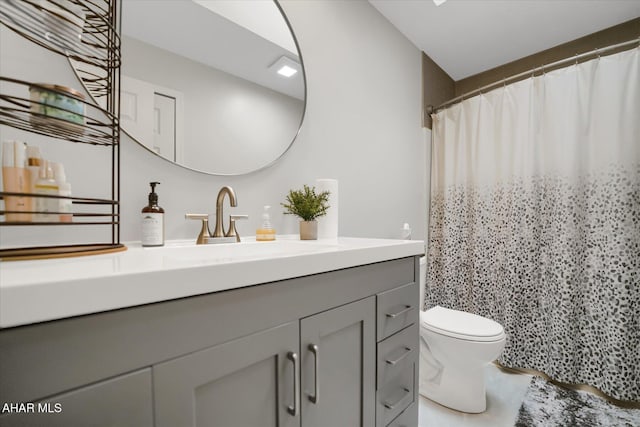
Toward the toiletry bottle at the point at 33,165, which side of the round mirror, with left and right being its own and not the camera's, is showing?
right

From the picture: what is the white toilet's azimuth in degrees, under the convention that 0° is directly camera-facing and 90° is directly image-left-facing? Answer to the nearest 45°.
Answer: approximately 315°

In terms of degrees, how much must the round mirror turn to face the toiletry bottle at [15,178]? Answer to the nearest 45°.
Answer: approximately 90° to its right

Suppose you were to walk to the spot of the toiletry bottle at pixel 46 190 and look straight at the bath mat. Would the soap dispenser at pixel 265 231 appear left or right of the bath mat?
left

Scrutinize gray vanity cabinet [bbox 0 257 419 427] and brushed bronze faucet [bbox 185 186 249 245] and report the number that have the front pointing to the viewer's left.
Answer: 0

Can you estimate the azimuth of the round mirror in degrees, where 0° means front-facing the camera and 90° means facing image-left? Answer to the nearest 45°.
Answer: approximately 315°

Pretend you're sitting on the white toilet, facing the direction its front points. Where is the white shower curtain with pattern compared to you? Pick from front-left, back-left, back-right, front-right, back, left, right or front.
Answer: left

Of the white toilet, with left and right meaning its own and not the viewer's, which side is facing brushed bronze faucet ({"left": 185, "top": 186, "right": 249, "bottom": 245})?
right
